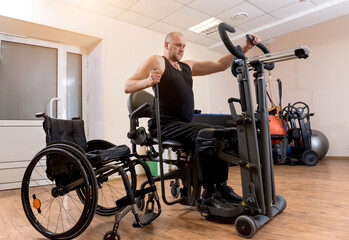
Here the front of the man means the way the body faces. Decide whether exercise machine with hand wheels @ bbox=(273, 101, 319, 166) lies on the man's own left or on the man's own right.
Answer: on the man's own left

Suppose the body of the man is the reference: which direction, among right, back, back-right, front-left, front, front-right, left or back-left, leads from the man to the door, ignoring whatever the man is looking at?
back

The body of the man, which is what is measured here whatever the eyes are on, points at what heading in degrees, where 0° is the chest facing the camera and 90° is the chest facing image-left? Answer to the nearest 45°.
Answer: approximately 315°

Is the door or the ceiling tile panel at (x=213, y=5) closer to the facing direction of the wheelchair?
the ceiling tile panel

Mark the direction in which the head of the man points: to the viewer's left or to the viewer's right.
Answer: to the viewer's right

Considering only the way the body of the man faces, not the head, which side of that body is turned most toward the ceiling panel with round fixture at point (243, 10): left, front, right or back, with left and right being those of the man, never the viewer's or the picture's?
left

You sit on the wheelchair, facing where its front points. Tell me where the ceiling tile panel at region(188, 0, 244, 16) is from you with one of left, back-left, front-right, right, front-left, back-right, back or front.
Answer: left

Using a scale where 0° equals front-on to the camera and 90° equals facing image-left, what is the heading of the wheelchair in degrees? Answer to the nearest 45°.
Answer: approximately 315°

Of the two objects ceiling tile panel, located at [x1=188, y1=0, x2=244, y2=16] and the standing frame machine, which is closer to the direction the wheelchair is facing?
the standing frame machine

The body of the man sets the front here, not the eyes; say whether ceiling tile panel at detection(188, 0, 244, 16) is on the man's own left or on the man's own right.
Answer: on the man's own left

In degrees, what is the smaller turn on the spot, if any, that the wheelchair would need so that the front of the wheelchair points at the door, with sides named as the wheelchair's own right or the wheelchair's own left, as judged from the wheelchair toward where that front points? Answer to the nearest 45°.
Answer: approximately 135° to the wheelchair's own left

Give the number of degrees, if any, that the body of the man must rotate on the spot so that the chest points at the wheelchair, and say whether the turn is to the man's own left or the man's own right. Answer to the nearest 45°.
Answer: approximately 90° to the man's own right

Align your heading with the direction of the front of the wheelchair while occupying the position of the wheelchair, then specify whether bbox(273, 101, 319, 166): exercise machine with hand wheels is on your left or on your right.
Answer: on your left
